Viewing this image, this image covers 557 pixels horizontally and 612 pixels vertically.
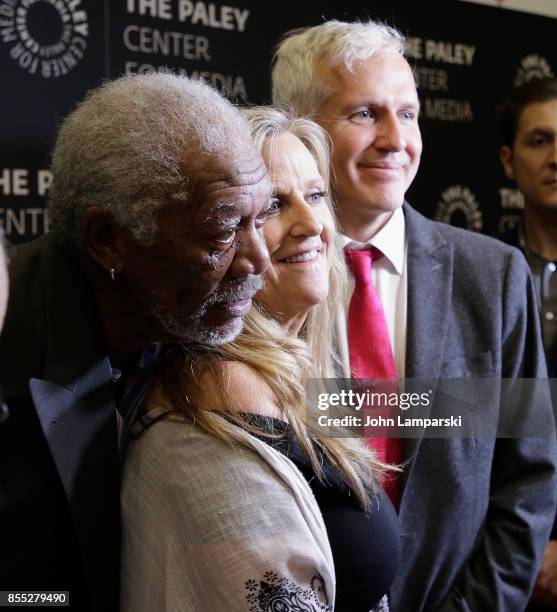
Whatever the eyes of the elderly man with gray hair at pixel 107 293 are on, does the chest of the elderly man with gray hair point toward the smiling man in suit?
no

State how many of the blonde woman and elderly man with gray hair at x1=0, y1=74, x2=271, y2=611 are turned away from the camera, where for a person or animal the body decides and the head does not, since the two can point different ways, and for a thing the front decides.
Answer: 0

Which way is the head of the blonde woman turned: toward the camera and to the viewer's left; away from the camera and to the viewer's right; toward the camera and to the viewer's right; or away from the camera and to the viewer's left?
toward the camera and to the viewer's right

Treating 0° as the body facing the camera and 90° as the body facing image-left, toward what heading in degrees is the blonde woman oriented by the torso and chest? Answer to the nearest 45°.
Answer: approximately 315°

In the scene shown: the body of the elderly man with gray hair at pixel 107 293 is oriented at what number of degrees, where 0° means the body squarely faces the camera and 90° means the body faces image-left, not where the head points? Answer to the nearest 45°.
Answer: approximately 315°

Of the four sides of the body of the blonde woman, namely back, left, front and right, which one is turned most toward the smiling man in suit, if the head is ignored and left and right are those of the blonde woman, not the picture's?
left

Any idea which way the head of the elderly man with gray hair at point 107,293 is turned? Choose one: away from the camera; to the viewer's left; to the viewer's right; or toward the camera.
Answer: to the viewer's right
